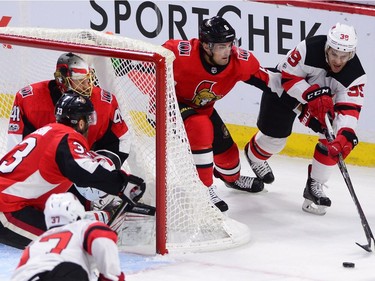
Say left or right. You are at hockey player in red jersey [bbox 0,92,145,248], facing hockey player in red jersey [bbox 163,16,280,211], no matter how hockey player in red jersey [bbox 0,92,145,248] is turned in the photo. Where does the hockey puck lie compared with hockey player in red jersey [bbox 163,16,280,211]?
right

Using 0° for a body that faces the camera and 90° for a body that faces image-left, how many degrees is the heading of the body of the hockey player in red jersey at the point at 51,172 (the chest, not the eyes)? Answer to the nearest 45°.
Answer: approximately 225°

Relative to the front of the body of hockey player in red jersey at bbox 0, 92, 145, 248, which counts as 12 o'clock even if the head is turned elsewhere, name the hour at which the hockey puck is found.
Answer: The hockey puck is roughly at 2 o'clock from the hockey player in red jersey.

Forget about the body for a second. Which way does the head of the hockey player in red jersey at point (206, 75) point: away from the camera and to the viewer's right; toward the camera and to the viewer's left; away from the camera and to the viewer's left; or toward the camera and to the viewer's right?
toward the camera and to the viewer's right

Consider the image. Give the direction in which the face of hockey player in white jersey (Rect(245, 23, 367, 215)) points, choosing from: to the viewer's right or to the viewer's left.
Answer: to the viewer's left

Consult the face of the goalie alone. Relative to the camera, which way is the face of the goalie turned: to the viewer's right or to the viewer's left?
to the viewer's right

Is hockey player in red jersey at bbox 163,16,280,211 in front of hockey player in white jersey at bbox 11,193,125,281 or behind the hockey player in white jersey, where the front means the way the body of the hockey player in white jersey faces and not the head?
in front

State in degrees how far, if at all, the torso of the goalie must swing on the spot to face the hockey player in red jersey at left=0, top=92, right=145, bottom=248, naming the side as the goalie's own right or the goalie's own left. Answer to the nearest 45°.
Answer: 0° — they already face them

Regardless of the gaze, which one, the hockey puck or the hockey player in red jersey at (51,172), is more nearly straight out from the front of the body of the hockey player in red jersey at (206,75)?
the hockey puck

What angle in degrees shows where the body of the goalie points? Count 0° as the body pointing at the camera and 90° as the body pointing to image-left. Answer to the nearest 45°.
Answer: approximately 0°
